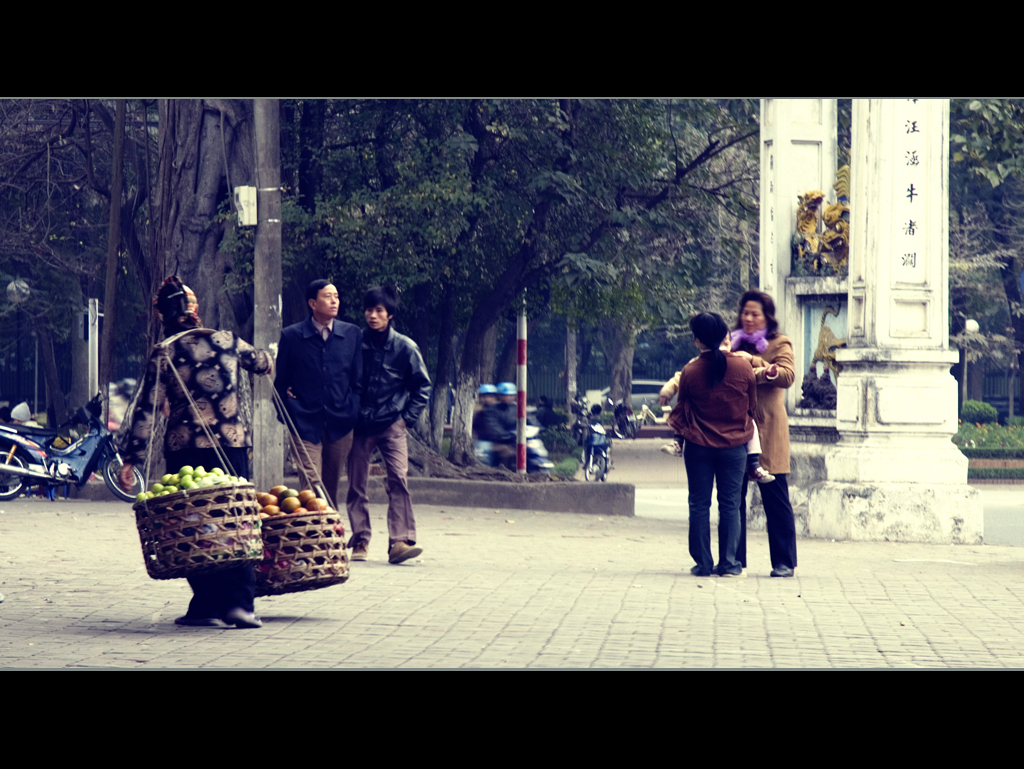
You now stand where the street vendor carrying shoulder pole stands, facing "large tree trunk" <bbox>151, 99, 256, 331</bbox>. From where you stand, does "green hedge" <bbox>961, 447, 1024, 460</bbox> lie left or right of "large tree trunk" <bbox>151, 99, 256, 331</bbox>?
right

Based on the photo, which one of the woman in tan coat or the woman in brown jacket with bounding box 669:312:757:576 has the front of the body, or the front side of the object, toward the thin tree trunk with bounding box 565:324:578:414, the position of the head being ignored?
the woman in brown jacket

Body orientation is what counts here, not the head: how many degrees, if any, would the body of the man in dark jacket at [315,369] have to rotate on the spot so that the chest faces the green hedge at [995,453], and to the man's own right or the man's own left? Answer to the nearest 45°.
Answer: approximately 135° to the man's own left

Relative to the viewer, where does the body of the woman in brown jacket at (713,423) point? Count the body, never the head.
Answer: away from the camera

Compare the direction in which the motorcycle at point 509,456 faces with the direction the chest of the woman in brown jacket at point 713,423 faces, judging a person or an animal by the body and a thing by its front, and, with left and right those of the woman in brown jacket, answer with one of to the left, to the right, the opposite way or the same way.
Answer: to the right

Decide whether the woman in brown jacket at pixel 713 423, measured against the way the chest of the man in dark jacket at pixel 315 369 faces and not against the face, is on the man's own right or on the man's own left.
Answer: on the man's own left

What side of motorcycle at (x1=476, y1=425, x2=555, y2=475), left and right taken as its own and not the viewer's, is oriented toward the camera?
right

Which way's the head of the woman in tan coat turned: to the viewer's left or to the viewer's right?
to the viewer's left

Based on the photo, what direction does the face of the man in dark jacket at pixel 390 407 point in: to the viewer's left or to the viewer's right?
to the viewer's left

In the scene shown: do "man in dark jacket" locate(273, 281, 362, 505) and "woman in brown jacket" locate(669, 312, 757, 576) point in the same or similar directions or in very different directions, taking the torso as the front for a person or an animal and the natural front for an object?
very different directions

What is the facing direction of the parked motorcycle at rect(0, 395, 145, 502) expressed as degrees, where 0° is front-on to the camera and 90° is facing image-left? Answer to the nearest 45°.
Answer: approximately 270°

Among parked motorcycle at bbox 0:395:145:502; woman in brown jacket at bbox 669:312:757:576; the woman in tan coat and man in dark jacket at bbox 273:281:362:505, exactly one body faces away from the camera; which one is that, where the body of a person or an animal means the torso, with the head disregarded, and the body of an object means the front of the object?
the woman in brown jacket

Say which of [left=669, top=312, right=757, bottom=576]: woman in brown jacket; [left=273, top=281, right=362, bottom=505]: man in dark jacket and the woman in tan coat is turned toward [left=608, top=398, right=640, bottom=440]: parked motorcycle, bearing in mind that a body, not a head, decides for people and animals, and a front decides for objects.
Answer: the woman in brown jacket
